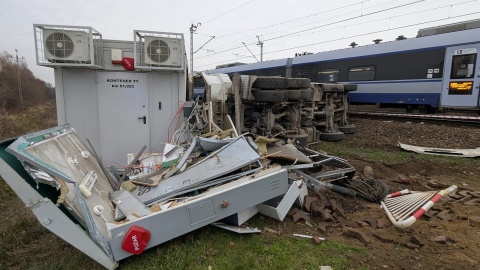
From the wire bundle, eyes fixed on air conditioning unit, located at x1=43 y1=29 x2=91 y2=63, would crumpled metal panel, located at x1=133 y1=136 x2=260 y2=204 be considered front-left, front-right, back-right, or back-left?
front-left

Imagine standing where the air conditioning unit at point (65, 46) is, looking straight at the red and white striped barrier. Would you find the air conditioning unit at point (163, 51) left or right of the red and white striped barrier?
left

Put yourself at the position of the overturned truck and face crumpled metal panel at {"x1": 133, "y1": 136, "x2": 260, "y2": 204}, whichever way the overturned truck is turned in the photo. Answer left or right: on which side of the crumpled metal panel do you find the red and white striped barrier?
left

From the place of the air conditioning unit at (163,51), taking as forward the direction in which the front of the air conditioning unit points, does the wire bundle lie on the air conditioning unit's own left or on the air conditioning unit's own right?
on the air conditioning unit's own left

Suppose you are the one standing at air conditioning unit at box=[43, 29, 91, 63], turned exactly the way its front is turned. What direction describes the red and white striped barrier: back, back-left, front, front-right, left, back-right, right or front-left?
front-left

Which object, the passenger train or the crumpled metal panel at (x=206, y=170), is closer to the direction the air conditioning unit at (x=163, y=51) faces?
the crumpled metal panel

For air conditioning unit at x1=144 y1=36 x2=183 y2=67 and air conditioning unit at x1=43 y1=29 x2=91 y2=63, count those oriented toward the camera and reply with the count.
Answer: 2

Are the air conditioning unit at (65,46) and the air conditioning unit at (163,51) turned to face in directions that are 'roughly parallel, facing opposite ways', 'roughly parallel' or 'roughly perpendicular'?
roughly parallel

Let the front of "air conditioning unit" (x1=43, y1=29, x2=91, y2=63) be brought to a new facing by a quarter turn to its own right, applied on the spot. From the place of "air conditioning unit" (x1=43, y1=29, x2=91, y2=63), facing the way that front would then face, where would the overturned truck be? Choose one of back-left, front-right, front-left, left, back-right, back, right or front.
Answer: back

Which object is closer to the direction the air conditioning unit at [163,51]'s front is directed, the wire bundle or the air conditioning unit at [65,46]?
the wire bundle

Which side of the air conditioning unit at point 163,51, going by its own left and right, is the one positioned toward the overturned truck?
left

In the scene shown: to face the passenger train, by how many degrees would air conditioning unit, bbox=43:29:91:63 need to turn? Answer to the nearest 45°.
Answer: approximately 90° to its left

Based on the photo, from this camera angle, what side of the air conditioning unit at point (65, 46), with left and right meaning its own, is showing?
front

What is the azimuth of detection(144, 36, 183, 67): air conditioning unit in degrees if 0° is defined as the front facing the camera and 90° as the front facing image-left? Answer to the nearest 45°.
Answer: approximately 0°

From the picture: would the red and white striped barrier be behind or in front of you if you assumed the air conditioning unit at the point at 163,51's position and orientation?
in front

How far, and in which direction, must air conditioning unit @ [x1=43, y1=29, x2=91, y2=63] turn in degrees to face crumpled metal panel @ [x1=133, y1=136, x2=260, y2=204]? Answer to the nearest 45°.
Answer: approximately 45° to its left
